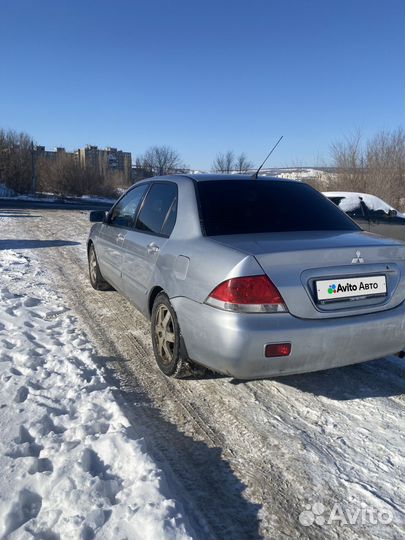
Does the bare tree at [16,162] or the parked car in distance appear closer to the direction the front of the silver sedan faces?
the bare tree

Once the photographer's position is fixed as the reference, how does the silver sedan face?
facing away from the viewer and to the left of the viewer

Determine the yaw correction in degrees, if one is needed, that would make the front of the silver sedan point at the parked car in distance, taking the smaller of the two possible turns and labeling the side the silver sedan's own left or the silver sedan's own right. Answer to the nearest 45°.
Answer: approximately 45° to the silver sedan's own right
